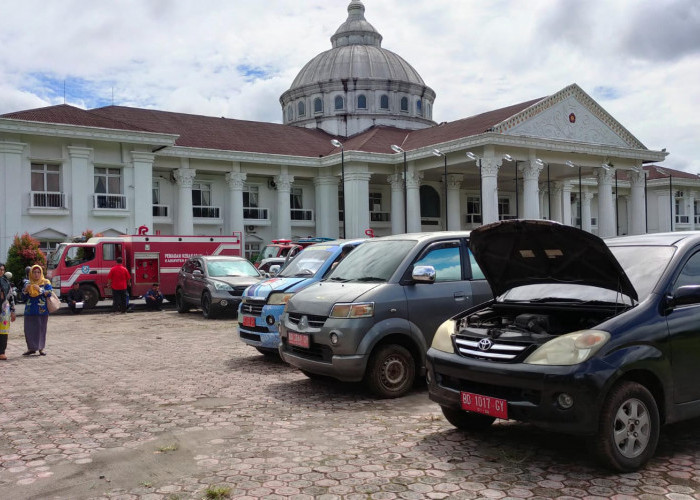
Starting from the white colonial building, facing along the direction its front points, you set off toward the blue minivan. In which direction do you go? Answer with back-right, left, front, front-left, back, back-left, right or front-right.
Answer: front-right

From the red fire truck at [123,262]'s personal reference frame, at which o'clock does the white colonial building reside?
The white colonial building is roughly at 4 o'clock from the red fire truck.

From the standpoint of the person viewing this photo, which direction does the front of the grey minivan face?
facing the viewer and to the left of the viewer

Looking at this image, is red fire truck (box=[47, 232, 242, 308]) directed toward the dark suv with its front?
no

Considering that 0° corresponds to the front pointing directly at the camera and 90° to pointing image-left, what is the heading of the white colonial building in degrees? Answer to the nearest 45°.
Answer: approximately 315°

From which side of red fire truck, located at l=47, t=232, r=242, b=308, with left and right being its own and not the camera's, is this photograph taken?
left

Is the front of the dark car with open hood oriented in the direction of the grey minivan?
no

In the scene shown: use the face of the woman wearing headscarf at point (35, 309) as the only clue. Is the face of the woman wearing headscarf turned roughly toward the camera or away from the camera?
toward the camera

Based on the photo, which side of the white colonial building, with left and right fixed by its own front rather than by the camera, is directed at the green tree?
right

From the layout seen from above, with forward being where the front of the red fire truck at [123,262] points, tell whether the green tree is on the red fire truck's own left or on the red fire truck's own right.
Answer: on the red fire truck's own right

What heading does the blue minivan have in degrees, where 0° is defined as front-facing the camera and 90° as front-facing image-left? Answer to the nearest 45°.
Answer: approximately 45°

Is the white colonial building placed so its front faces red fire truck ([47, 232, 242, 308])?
no

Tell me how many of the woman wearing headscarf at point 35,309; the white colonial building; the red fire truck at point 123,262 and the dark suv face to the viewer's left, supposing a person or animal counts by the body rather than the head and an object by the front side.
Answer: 1

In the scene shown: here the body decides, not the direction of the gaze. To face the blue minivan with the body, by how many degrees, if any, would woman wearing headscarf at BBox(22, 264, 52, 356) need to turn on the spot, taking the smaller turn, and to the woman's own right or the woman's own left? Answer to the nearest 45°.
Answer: approximately 45° to the woman's own left

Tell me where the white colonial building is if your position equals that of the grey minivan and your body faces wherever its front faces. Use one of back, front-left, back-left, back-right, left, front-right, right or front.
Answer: back-right

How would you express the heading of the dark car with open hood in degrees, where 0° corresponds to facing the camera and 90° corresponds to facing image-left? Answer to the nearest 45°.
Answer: approximately 45°

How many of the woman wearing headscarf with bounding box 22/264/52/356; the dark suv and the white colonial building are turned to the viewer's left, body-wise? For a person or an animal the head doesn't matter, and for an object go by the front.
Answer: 0

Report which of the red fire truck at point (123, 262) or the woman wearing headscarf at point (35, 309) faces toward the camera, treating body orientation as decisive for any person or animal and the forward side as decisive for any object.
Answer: the woman wearing headscarf

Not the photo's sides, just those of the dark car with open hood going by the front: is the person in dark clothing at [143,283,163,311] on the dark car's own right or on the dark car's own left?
on the dark car's own right

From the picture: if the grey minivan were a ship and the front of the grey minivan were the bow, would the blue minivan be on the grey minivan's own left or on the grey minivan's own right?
on the grey minivan's own right
